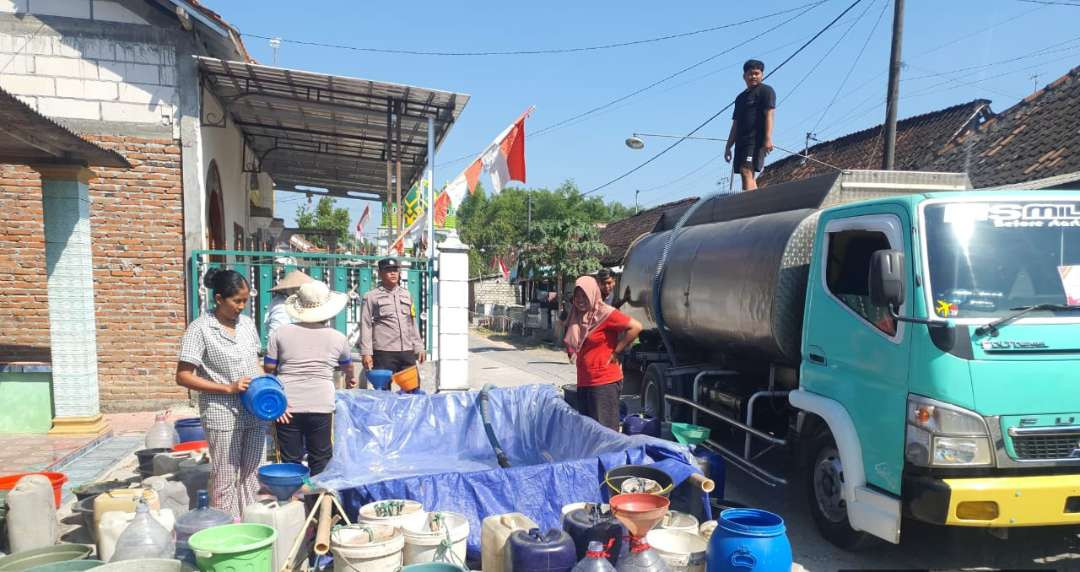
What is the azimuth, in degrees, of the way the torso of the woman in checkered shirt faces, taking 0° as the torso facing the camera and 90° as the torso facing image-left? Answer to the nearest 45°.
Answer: approximately 315°

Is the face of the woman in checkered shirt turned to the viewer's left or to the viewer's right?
to the viewer's right

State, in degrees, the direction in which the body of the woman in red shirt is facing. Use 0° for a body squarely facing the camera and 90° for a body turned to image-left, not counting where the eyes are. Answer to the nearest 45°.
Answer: approximately 45°

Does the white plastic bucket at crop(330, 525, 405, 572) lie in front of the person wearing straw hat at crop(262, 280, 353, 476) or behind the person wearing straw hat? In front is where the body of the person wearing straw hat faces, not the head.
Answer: behind

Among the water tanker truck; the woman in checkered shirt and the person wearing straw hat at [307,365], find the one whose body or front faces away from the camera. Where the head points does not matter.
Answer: the person wearing straw hat

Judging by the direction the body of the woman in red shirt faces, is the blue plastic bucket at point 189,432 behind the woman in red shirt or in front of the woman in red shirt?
in front

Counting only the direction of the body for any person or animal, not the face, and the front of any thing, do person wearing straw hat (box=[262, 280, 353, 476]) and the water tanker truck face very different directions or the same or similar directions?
very different directions

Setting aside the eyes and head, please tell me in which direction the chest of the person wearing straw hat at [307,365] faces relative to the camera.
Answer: away from the camera

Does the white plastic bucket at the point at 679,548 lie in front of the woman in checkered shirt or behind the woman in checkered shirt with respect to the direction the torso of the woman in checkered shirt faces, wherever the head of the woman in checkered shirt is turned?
in front

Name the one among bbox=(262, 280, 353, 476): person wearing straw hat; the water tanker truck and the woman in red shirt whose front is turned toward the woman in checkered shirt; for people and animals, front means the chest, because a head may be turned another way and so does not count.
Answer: the woman in red shirt

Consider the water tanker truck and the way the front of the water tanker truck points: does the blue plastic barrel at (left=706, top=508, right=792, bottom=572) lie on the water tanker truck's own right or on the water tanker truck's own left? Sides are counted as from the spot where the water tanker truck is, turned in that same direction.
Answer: on the water tanker truck's own right

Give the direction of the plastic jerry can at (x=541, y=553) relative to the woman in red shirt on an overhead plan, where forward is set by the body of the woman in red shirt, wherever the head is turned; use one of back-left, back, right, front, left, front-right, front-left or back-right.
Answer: front-left
